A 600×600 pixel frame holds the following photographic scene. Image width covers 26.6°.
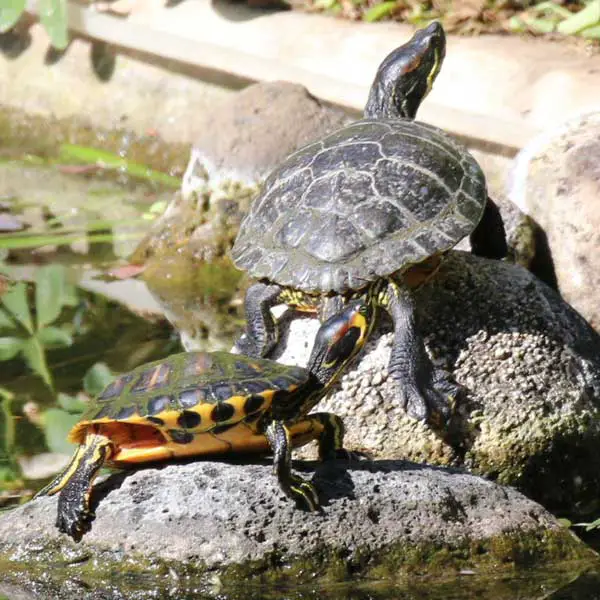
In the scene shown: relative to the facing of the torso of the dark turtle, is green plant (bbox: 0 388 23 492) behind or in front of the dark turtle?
behind

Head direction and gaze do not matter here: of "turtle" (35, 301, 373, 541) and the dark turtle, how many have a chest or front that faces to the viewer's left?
0

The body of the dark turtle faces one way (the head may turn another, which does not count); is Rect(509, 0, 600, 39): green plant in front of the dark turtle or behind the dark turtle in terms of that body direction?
in front

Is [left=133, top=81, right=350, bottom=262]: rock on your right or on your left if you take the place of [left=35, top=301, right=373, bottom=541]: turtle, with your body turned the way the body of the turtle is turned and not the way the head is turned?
on your left

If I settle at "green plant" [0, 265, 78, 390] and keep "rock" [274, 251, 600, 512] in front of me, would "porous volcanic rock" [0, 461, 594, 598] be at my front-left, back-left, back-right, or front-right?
front-right

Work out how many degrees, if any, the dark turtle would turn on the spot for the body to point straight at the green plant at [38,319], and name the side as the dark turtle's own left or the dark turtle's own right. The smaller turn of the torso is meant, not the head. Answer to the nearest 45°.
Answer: approximately 90° to the dark turtle's own left

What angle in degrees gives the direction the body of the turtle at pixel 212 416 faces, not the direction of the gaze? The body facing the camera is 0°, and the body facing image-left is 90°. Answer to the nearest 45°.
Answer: approximately 270°

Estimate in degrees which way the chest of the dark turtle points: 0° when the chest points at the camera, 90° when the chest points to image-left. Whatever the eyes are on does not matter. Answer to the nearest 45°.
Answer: approximately 225°

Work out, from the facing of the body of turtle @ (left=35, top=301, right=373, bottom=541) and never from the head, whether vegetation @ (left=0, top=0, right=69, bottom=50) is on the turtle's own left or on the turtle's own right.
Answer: on the turtle's own left
